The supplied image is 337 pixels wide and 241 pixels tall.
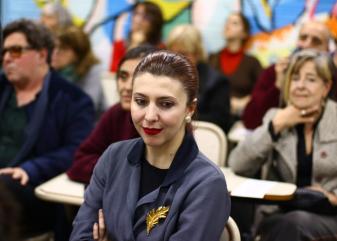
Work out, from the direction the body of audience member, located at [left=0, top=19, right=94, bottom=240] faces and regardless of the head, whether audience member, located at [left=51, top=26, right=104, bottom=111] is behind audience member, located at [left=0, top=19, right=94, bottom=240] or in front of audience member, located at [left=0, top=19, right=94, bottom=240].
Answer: behind

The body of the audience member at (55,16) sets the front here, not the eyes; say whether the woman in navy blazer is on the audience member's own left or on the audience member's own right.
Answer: on the audience member's own left

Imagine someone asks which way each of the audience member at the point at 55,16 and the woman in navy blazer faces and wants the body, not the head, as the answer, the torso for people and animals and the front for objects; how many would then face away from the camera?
0

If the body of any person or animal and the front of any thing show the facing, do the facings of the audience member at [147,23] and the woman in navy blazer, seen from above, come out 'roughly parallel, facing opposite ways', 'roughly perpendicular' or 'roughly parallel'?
roughly parallel

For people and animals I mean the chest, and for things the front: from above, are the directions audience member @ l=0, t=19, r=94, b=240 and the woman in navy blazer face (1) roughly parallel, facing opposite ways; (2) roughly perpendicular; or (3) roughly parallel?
roughly parallel

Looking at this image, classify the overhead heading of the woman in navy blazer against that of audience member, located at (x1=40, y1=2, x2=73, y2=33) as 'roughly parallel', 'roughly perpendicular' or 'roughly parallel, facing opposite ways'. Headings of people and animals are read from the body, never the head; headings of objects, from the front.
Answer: roughly parallel

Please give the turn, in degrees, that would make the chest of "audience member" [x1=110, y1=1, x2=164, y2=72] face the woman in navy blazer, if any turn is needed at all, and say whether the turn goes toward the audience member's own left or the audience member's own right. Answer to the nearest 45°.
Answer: approximately 45° to the audience member's own left

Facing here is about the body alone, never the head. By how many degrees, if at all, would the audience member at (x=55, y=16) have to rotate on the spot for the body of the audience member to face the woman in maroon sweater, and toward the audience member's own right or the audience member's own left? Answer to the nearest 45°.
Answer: approximately 45° to the audience member's own left

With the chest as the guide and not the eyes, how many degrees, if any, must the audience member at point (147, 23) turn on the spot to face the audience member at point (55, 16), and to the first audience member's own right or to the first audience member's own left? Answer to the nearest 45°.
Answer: approximately 90° to the first audience member's own right

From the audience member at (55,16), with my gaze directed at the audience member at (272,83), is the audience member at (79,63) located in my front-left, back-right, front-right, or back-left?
front-right
